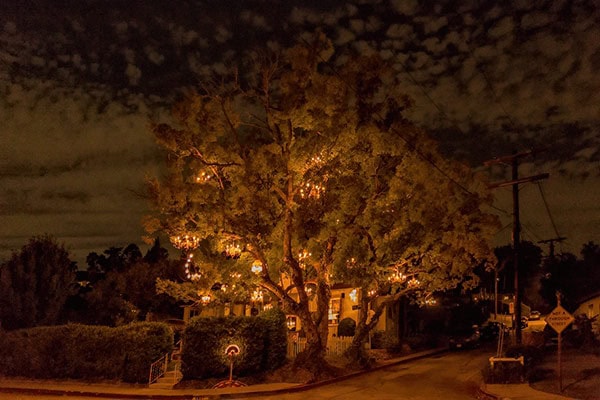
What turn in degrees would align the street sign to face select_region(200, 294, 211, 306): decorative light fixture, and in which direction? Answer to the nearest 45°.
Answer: approximately 90° to its right

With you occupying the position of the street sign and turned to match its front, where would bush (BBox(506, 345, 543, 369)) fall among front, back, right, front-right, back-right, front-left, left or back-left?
back

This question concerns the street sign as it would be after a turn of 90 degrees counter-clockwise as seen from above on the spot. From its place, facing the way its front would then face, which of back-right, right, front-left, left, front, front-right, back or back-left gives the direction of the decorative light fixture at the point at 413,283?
back-left

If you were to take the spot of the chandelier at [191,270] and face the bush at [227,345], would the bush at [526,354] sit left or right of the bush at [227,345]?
left

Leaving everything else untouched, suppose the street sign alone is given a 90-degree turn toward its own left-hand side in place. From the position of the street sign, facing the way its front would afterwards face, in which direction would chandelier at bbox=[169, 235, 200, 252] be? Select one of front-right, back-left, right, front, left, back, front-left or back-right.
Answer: back

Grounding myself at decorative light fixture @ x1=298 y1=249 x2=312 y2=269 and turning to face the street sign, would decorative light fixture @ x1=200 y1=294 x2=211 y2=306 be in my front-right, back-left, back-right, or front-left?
back-right

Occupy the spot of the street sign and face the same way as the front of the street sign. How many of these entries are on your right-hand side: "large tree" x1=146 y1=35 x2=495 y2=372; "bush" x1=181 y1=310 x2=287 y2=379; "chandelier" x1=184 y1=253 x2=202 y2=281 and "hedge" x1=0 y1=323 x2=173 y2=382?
4

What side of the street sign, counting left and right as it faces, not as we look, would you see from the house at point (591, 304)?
back

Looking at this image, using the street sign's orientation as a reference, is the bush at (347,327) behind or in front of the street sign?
behind

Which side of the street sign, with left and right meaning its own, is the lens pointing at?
front

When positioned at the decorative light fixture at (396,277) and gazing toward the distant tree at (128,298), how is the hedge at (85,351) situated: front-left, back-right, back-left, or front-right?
front-left

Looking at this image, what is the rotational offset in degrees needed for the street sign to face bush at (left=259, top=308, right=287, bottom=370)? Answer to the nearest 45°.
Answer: approximately 90° to its right

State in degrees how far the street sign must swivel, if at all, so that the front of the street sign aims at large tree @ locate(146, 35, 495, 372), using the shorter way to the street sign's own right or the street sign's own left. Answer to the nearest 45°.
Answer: approximately 90° to the street sign's own right

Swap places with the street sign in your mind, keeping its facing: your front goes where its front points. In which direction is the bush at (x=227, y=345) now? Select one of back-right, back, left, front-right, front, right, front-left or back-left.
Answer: right

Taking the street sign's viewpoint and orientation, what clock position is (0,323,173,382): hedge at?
The hedge is roughly at 3 o'clock from the street sign.

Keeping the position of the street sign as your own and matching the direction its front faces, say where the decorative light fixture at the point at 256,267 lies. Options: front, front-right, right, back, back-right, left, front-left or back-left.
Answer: right
